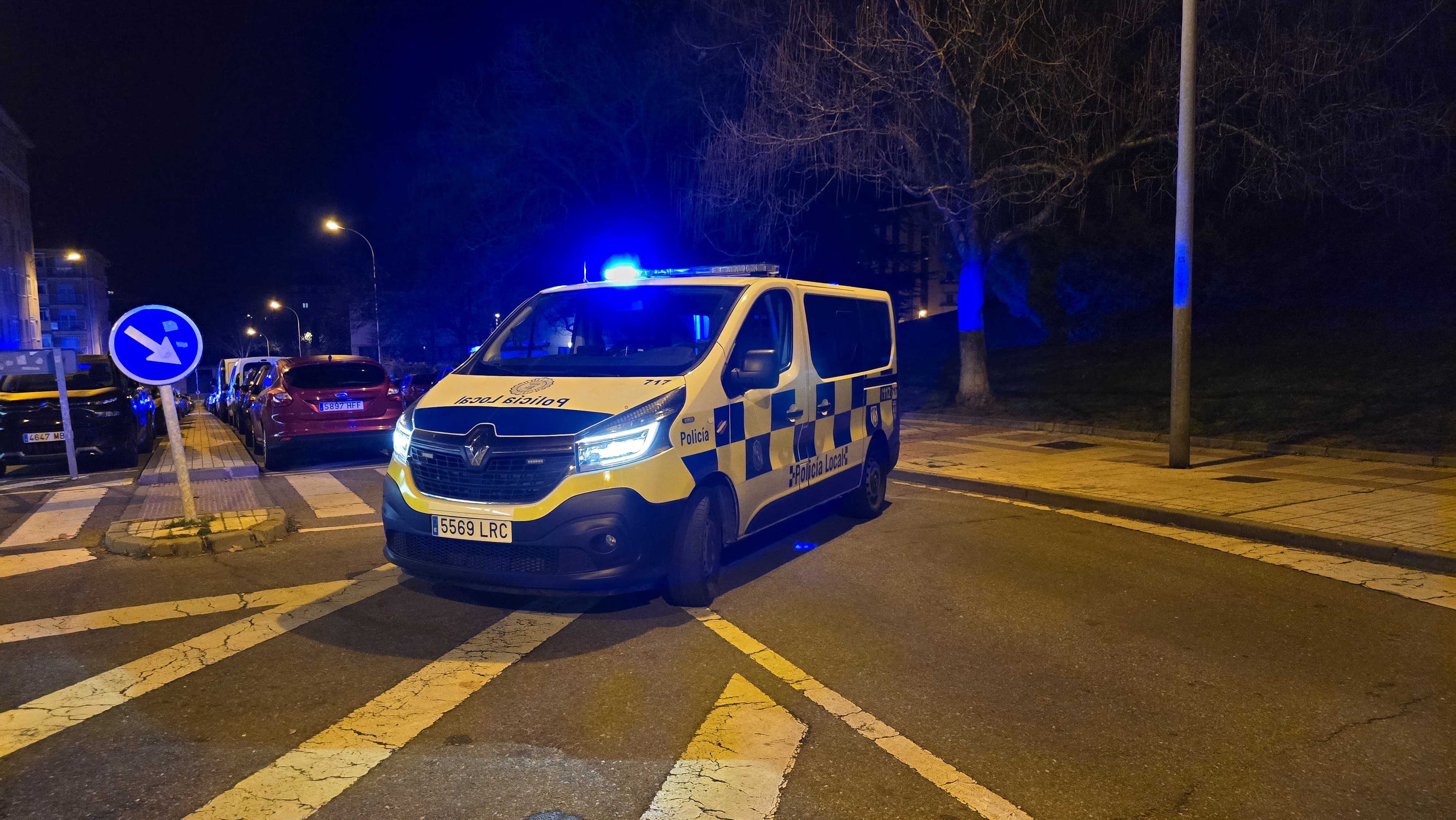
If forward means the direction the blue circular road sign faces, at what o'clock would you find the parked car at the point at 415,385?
The parked car is roughly at 7 o'clock from the blue circular road sign.

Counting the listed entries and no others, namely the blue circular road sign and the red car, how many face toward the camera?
1

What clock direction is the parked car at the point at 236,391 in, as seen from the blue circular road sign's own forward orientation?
The parked car is roughly at 6 o'clock from the blue circular road sign.

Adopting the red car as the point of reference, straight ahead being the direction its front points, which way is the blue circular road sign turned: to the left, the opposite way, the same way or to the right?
the opposite way

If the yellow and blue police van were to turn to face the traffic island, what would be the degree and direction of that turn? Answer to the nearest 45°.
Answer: approximately 90° to its right

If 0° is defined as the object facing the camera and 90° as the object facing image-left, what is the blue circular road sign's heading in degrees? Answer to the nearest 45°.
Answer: approximately 0°

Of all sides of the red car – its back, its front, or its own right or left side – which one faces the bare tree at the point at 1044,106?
right

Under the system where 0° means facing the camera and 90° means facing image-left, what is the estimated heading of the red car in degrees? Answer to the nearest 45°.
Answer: approximately 180°

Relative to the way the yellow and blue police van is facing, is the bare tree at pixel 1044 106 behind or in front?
behind

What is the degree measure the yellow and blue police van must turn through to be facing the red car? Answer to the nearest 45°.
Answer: approximately 90° to its right
